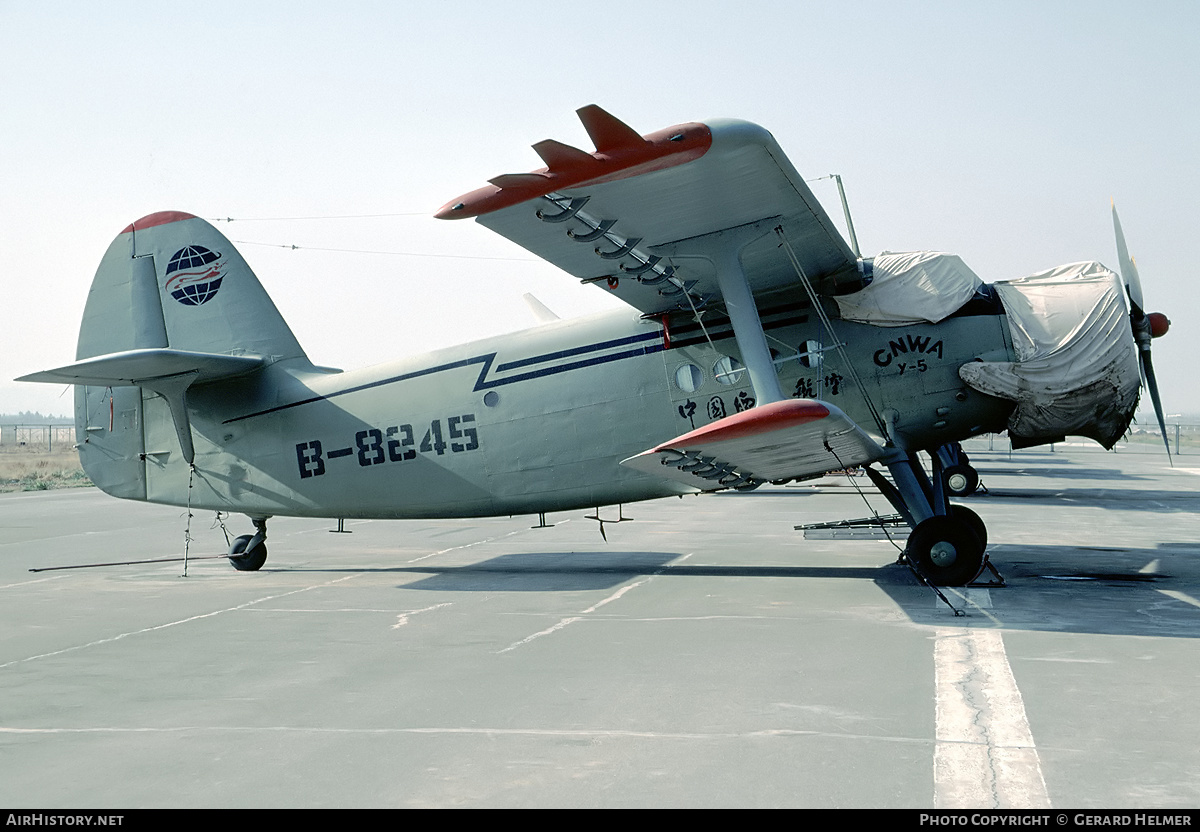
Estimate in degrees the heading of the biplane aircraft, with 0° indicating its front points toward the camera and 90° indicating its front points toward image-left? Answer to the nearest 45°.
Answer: approximately 270°
